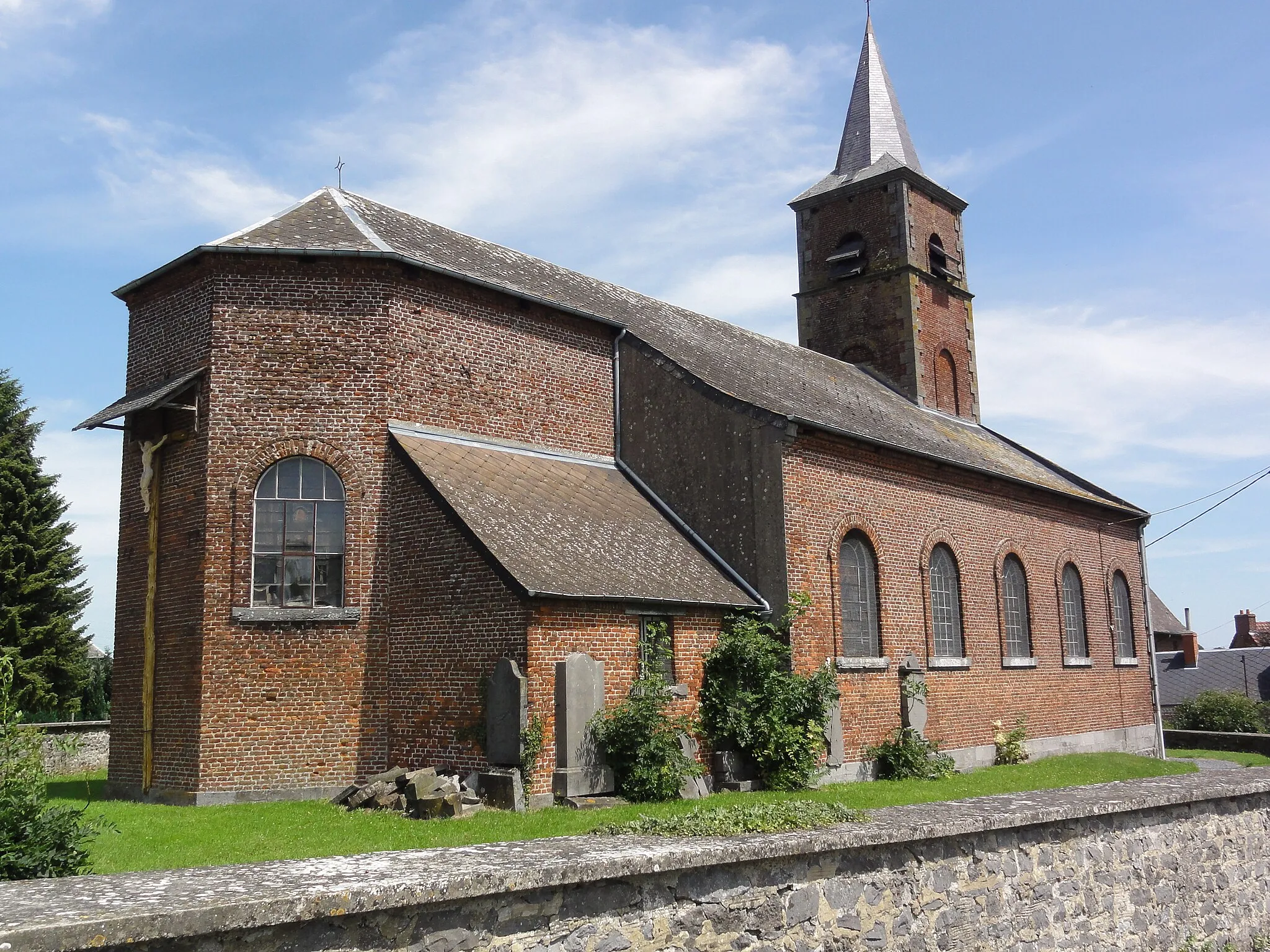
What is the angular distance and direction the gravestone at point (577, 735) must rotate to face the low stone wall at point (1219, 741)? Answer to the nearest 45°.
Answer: approximately 90° to its left

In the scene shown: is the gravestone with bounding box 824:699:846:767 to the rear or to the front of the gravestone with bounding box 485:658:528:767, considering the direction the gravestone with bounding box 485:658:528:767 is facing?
to the rear

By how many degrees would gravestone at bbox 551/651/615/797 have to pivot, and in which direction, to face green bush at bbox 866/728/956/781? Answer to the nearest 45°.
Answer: approximately 90° to its left

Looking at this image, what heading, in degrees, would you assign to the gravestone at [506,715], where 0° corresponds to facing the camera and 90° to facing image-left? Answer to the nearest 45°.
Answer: approximately 45°

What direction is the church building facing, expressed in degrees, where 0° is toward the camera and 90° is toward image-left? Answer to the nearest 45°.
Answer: approximately 225°
